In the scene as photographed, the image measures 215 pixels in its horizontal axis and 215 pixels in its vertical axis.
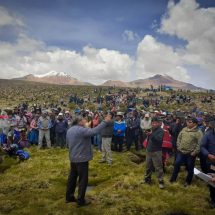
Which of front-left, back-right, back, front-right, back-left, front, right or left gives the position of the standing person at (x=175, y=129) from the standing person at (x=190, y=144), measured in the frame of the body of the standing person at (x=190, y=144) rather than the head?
back-right

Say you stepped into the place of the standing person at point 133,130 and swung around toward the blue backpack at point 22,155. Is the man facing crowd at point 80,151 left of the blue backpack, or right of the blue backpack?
left

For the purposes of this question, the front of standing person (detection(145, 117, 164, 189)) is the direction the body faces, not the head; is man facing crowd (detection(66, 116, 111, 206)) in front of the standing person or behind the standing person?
in front

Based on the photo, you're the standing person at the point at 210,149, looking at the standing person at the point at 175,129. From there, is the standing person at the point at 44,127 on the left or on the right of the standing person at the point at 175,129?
left

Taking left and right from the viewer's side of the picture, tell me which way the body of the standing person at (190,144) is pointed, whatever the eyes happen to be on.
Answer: facing the viewer and to the left of the viewer

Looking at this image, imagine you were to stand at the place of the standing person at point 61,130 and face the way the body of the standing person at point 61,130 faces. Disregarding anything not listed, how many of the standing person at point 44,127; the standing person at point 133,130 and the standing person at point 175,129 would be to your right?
1

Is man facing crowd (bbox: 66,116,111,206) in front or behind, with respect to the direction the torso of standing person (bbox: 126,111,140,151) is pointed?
in front

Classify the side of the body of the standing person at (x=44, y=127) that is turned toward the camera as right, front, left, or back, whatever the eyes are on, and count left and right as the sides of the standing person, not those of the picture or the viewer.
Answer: front

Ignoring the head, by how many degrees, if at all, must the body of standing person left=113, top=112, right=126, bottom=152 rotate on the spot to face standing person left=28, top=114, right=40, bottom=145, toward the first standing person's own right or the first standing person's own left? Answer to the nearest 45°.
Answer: approximately 90° to the first standing person's own right

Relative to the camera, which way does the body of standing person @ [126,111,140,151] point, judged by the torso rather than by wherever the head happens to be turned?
toward the camera

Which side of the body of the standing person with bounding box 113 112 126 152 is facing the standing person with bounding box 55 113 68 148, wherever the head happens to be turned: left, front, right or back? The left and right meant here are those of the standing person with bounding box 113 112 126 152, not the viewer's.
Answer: right

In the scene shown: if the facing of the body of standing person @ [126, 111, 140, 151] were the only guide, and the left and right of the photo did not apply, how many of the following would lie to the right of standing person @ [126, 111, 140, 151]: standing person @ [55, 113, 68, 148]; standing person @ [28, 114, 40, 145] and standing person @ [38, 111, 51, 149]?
3

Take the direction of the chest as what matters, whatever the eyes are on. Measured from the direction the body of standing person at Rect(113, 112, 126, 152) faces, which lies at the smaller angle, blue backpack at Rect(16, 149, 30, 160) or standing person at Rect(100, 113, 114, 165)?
the standing person
